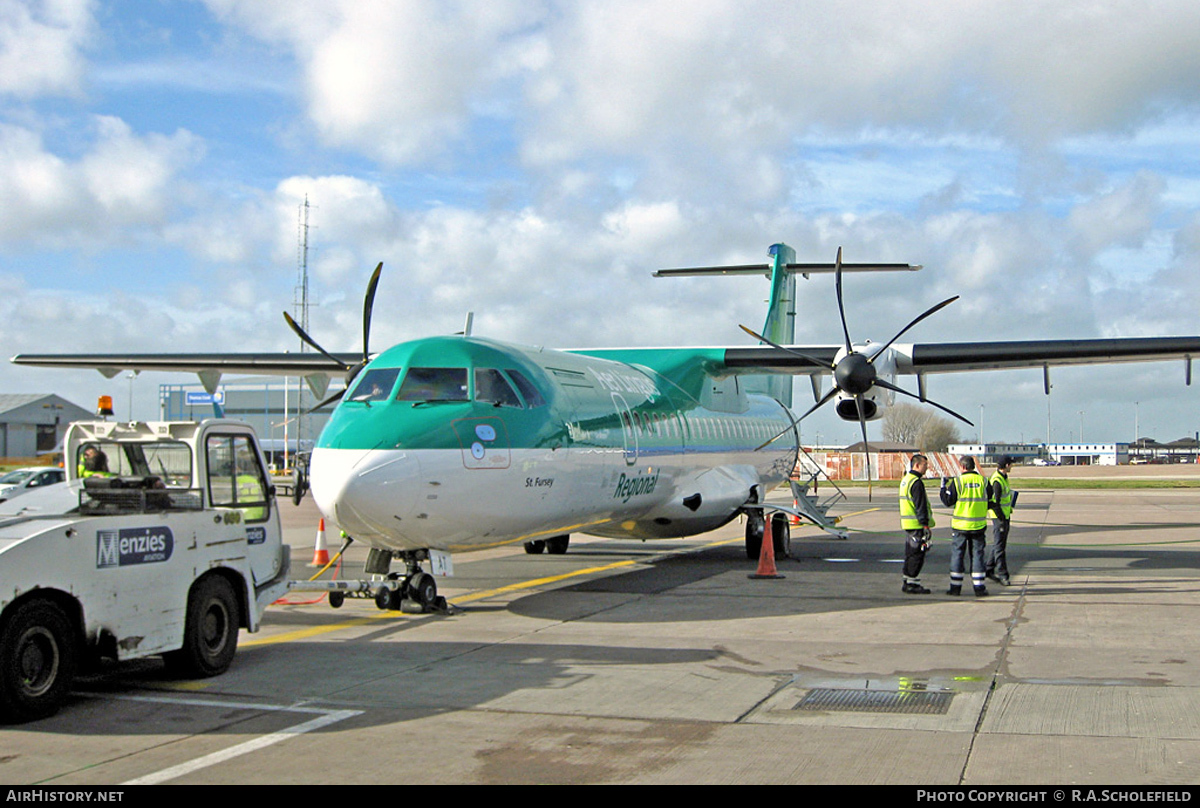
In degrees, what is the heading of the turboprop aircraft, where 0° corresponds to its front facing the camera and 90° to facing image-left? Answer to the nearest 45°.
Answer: approximately 45°

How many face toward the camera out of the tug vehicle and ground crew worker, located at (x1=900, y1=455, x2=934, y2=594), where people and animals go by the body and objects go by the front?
0

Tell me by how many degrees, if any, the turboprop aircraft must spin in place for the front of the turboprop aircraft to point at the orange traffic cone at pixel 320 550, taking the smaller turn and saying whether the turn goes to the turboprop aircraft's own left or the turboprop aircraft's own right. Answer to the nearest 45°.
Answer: approximately 90° to the turboprop aircraft's own right

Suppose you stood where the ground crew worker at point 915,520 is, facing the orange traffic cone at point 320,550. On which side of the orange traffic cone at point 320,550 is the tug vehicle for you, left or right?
left

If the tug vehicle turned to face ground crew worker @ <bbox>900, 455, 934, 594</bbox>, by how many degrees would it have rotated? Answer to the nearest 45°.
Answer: approximately 45° to its right

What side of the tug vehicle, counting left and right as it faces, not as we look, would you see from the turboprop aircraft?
front

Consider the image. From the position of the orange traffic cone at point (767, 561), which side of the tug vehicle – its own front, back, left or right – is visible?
front

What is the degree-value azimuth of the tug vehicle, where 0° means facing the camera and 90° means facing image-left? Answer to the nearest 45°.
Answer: approximately 225°

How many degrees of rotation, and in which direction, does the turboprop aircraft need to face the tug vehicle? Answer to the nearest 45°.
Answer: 0° — it already faces it

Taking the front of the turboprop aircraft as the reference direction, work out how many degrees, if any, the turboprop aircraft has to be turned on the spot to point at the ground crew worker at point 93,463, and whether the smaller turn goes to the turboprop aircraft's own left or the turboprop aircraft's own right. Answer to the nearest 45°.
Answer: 0° — it already faces them

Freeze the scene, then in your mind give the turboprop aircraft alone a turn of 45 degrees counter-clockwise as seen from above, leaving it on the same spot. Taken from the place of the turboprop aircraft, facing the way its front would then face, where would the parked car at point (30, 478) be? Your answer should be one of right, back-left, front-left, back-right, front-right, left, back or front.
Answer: back-right
